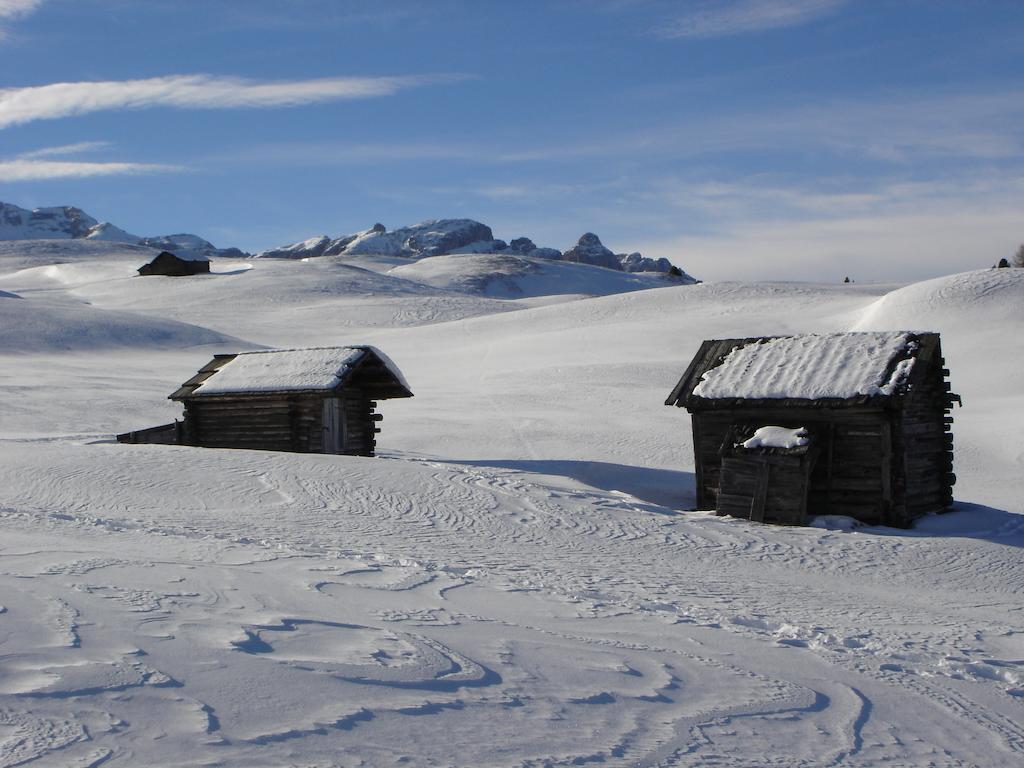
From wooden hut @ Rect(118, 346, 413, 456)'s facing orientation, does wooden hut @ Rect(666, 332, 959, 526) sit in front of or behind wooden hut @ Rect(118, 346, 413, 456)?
in front

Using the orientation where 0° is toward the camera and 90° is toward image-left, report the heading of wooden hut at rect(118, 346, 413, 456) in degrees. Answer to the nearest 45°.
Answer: approximately 315°
